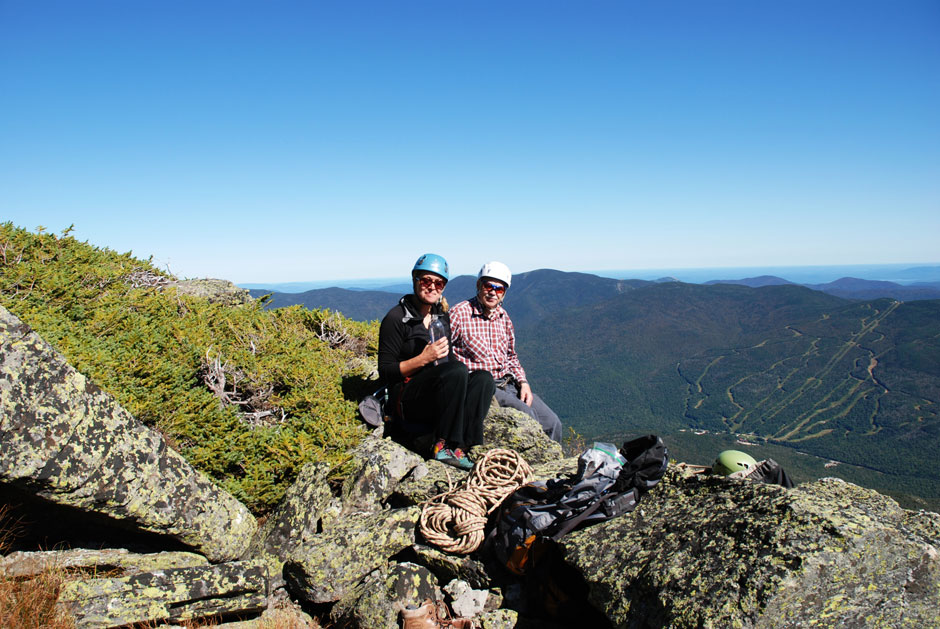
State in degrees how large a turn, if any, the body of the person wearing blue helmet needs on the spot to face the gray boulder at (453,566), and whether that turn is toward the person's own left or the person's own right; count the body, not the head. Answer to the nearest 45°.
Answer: approximately 45° to the person's own right

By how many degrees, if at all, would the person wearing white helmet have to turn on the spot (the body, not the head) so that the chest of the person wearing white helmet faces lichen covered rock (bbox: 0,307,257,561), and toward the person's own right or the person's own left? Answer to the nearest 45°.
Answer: approximately 90° to the person's own right

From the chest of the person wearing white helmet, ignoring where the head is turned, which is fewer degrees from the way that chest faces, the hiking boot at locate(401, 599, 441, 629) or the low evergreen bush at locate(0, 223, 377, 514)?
the hiking boot

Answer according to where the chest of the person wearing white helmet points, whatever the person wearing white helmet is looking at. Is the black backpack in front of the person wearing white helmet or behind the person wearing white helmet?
in front

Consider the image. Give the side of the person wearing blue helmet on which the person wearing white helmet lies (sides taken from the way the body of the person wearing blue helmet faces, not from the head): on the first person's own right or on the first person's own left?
on the first person's own left

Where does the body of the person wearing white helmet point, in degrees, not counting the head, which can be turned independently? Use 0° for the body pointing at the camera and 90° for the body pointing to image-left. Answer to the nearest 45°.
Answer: approximately 315°

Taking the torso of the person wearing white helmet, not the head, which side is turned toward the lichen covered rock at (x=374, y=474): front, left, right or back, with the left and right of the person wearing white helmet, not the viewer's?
right

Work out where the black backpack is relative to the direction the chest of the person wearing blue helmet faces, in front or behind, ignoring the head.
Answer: in front

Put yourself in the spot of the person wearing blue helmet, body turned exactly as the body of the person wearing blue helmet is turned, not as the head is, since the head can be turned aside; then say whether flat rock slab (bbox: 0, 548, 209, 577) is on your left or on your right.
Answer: on your right

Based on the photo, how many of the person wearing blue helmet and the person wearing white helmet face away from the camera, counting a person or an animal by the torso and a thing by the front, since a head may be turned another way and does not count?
0

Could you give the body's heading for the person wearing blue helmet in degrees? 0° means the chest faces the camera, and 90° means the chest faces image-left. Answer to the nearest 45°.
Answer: approximately 315°
